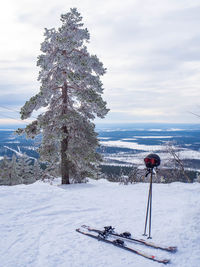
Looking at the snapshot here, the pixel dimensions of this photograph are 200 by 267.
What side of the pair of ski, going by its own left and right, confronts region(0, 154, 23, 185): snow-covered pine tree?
back

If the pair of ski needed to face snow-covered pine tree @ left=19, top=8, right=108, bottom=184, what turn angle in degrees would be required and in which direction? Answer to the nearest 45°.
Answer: approximately 135° to its left

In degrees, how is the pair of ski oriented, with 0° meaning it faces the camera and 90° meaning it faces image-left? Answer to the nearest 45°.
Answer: approximately 315°
